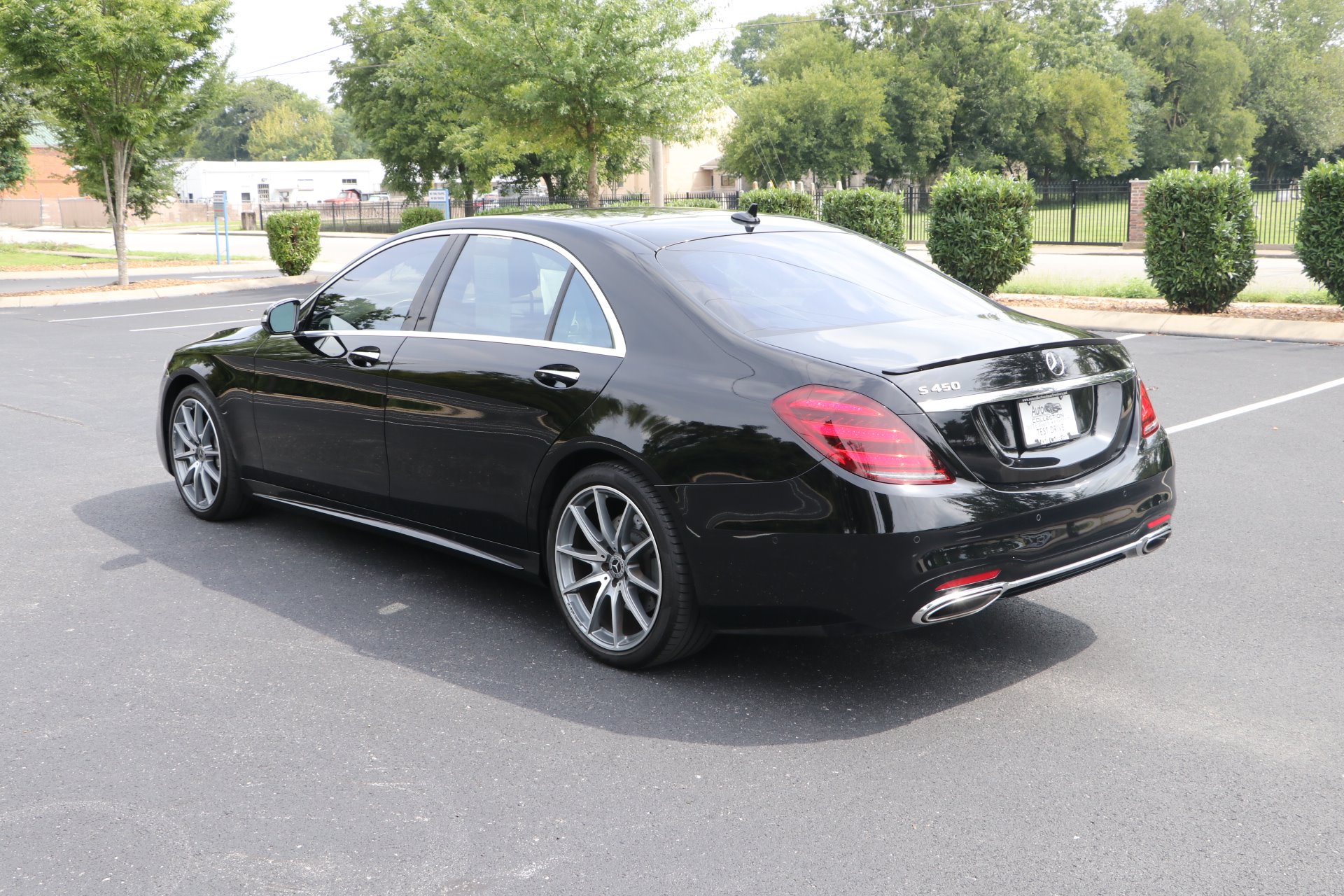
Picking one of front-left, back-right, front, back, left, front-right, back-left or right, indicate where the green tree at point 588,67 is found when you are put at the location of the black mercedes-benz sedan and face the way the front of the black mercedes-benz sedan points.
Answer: front-right

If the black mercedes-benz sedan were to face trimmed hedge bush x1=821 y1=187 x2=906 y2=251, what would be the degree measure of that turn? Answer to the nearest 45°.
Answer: approximately 45° to its right

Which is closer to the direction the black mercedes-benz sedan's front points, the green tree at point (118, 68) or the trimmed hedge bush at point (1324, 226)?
the green tree

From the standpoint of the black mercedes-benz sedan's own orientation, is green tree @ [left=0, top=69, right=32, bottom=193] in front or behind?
in front

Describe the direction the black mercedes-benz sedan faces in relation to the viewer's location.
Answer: facing away from the viewer and to the left of the viewer

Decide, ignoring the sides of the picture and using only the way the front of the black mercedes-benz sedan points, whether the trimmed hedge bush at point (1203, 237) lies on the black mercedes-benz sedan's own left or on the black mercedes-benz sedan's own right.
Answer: on the black mercedes-benz sedan's own right

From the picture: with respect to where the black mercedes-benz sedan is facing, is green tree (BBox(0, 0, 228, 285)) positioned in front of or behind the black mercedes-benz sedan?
in front

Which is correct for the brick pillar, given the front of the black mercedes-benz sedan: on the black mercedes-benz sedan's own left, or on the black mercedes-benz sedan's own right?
on the black mercedes-benz sedan's own right

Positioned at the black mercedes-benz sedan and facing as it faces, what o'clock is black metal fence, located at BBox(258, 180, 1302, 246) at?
The black metal fence is roughly at 2 o'clock from the black mercedes-benz sedan.

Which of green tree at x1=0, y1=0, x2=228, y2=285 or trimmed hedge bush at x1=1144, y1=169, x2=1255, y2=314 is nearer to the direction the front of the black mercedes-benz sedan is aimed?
the green tree

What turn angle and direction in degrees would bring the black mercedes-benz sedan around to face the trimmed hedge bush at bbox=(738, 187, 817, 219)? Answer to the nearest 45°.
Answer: approximately 45° to its right
